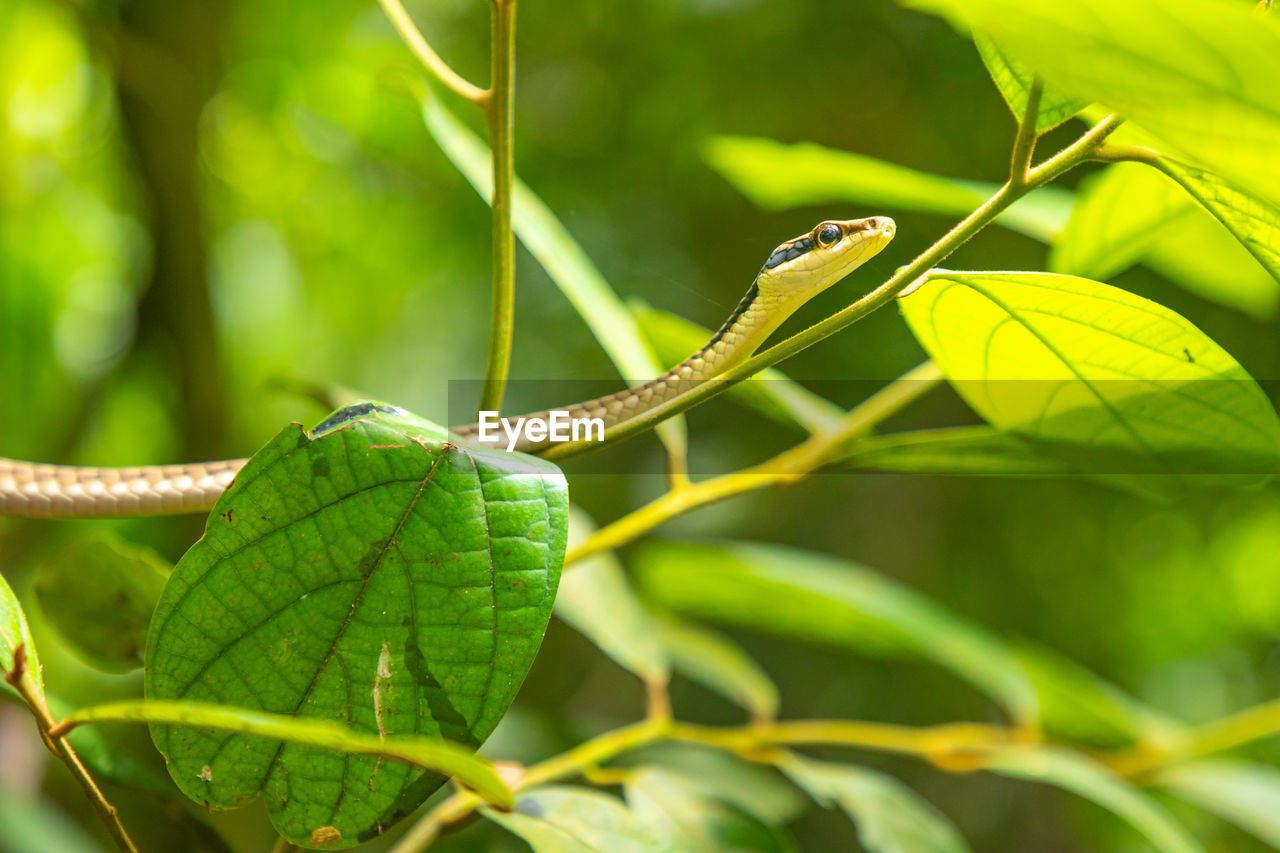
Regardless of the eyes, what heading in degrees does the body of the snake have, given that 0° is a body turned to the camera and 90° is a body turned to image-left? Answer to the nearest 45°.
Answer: approximately 270°
